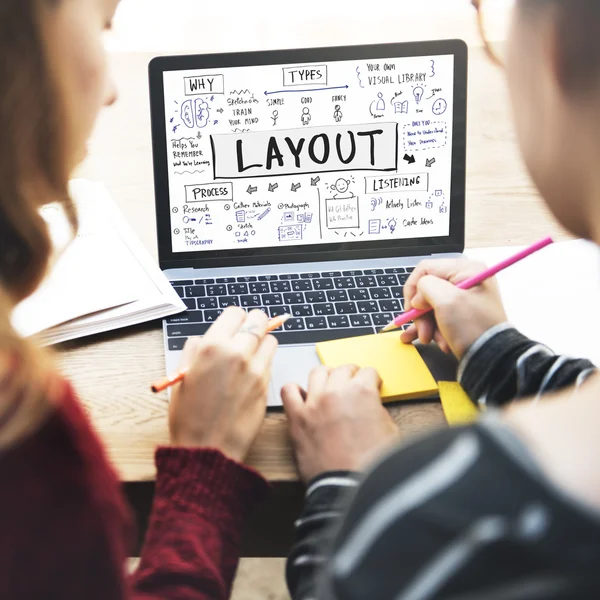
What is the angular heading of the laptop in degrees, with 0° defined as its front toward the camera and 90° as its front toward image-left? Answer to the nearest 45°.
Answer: approximately 0°

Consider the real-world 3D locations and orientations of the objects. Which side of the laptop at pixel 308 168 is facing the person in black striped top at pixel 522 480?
front

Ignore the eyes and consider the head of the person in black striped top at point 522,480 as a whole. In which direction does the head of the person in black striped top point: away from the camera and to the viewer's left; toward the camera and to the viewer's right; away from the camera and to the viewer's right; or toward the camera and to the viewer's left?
away from the camera and to the viewer's left
